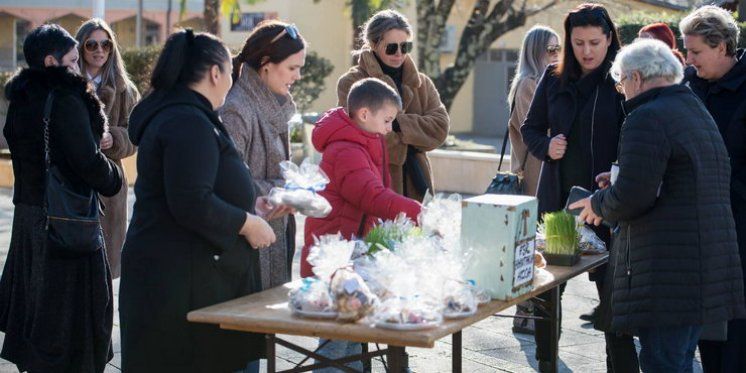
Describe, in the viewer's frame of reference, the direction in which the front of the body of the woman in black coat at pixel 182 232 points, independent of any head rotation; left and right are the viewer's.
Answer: facing to the right of the viewer

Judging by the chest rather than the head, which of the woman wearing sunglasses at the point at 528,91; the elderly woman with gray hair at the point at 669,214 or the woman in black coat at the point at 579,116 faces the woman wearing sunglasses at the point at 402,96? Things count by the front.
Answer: the elderly woman with gray hair

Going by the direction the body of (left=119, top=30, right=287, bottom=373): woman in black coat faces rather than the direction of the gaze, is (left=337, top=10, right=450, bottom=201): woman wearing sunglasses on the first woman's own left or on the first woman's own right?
on the first woman's own left

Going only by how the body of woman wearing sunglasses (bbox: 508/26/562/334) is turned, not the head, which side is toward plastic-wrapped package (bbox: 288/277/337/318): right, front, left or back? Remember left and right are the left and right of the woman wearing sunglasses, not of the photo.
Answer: right

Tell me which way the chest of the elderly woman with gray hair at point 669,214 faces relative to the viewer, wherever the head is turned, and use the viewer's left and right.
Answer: facing away from the viewer and to the left of the viewer

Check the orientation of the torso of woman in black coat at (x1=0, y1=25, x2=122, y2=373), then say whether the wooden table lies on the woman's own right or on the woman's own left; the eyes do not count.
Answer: on the woman's own right

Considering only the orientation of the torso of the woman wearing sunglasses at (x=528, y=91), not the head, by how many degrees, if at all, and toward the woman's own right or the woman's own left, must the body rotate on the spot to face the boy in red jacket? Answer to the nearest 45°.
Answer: approximately 90° to the woman's own right

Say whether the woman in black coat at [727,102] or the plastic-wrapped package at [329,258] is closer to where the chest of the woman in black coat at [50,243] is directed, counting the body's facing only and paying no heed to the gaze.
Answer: the woman in black coat
